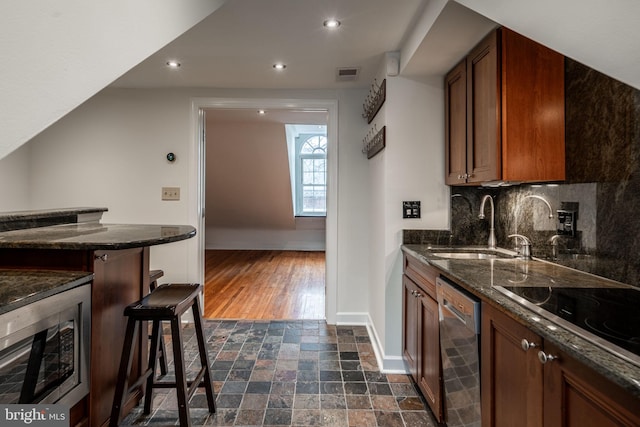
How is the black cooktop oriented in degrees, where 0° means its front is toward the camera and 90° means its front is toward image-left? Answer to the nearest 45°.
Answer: approximately 45°

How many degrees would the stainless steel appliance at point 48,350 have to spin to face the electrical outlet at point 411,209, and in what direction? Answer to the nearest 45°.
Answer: approximately 45° to its left

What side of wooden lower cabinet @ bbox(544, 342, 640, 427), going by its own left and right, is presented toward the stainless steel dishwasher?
right

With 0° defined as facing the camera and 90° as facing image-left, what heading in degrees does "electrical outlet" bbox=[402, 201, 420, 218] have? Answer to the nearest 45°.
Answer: approximately 0°

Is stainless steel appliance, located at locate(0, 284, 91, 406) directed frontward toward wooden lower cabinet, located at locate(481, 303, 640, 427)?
yes

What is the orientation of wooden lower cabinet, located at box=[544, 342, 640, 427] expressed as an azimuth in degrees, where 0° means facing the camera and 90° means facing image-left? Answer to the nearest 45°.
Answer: approximately 45°

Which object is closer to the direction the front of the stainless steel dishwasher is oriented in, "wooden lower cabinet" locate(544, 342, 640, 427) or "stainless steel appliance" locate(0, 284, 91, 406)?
the stainless steel appliance

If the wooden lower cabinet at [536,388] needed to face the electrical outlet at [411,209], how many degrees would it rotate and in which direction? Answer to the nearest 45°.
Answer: approximately 90° to its right
